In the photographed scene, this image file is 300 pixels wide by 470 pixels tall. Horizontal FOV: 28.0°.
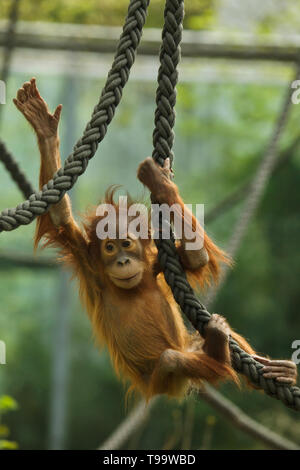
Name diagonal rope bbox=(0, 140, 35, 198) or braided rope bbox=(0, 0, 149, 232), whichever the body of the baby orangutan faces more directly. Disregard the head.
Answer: the braided rope

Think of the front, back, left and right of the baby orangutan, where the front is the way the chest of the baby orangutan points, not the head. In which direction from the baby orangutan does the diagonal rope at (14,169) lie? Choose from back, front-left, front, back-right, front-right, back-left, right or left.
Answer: back-right

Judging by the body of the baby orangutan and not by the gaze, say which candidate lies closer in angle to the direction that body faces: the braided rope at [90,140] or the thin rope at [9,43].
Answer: the braided rope

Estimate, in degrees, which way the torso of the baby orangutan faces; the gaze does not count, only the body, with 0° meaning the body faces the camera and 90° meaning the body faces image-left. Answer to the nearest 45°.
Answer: approximately 0°
